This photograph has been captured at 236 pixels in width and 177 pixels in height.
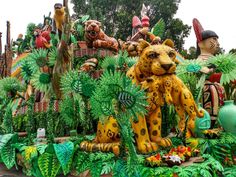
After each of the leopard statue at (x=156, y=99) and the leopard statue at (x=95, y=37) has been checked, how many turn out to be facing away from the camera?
0

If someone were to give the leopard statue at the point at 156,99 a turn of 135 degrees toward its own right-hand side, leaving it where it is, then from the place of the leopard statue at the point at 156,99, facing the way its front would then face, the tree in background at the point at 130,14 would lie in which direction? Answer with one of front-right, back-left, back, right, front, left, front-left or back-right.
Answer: right

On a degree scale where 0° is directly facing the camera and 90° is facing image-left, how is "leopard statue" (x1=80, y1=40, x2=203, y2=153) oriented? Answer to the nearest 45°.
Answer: approximately 315°

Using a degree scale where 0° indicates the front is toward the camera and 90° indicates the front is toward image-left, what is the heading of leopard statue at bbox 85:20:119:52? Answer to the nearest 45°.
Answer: approximately 45°

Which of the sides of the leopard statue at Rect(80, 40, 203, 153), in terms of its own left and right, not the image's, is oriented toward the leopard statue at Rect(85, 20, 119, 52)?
back

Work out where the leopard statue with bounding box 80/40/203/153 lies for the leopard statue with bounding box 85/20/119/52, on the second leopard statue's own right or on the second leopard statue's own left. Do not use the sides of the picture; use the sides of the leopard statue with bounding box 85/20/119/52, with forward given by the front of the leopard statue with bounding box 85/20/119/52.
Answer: on the second leopard statue's own left

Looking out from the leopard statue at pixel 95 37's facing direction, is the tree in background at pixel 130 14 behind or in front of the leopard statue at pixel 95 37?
behind
